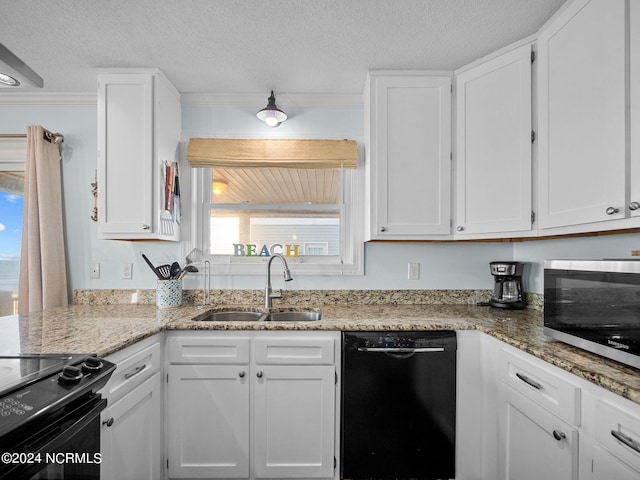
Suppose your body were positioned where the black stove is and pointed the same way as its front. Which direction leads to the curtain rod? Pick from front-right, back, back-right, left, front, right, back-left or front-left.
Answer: back-left

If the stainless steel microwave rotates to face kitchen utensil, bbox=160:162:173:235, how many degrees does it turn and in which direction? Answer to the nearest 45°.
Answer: approximately 45° to its right

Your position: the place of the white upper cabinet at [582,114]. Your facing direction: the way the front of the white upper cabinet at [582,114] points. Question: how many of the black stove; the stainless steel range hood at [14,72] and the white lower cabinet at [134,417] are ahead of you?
3

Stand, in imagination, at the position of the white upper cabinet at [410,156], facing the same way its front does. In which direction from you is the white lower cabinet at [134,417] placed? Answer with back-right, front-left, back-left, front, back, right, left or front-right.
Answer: front-right

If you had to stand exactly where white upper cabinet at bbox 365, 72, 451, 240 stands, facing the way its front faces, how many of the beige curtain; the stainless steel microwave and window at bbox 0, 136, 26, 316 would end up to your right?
2

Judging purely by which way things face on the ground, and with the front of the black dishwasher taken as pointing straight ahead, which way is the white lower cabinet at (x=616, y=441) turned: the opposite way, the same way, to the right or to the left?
to the right

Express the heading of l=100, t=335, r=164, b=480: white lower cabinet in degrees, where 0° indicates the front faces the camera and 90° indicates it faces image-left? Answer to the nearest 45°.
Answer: approximately 315°

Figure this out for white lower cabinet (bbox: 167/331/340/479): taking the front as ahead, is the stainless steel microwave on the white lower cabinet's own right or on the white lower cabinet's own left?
on the white lower cabinet's own left

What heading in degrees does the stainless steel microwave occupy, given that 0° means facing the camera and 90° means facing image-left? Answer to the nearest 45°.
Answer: approximately 45°

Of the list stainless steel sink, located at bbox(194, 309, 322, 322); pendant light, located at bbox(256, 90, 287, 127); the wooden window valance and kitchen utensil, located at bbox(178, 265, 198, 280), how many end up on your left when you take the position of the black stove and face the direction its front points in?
4

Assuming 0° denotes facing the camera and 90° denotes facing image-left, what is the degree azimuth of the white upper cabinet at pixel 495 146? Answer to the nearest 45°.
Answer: approximately 45°

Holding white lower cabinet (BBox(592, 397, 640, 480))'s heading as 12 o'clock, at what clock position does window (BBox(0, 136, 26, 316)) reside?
The window is roughly at 1 o'clock from the white lower cabinet.
